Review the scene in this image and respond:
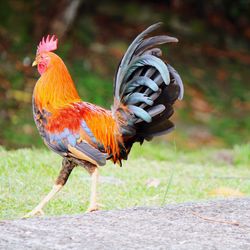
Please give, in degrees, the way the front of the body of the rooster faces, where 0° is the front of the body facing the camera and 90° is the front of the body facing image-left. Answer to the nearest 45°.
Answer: approximately 90°
